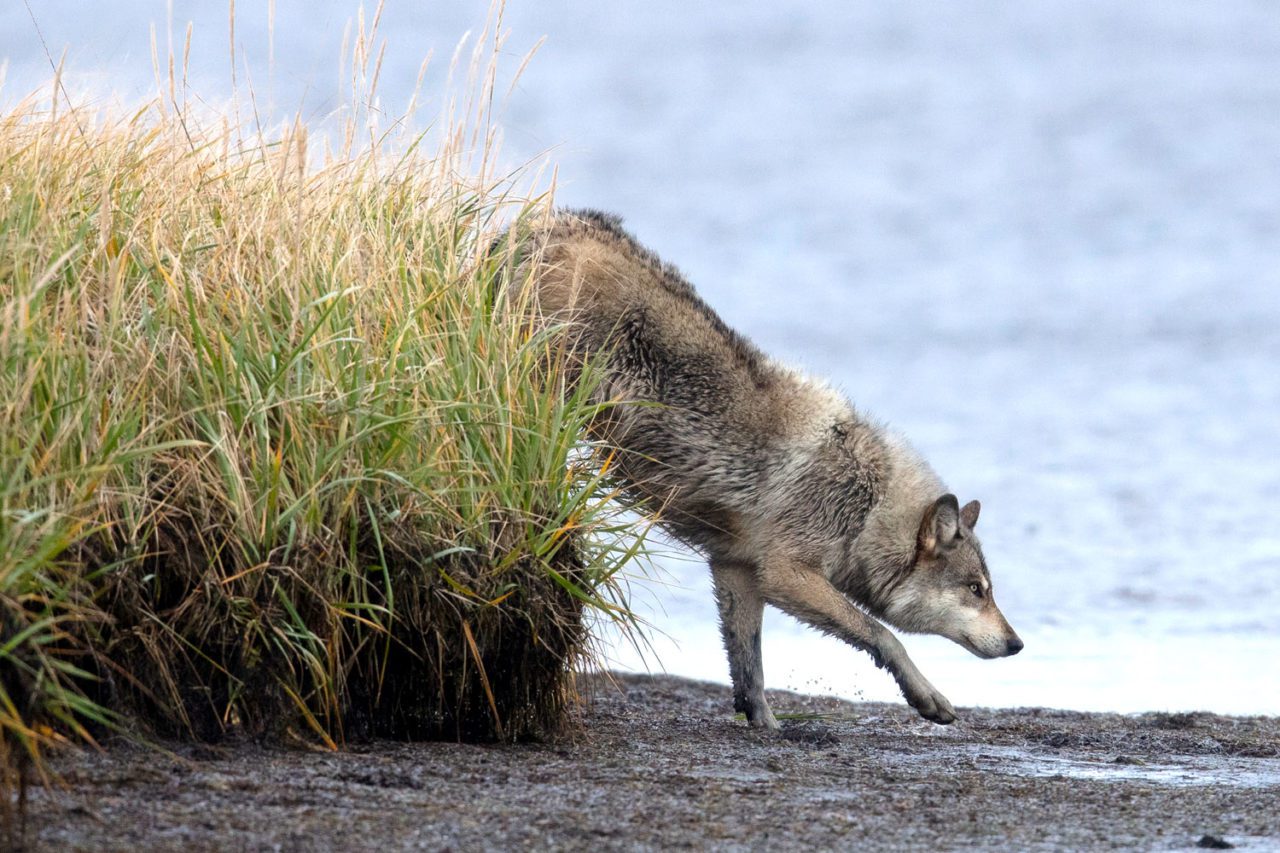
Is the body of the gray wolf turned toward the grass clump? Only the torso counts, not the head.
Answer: no

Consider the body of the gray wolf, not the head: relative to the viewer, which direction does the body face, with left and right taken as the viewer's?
facing to the right of the viewer
